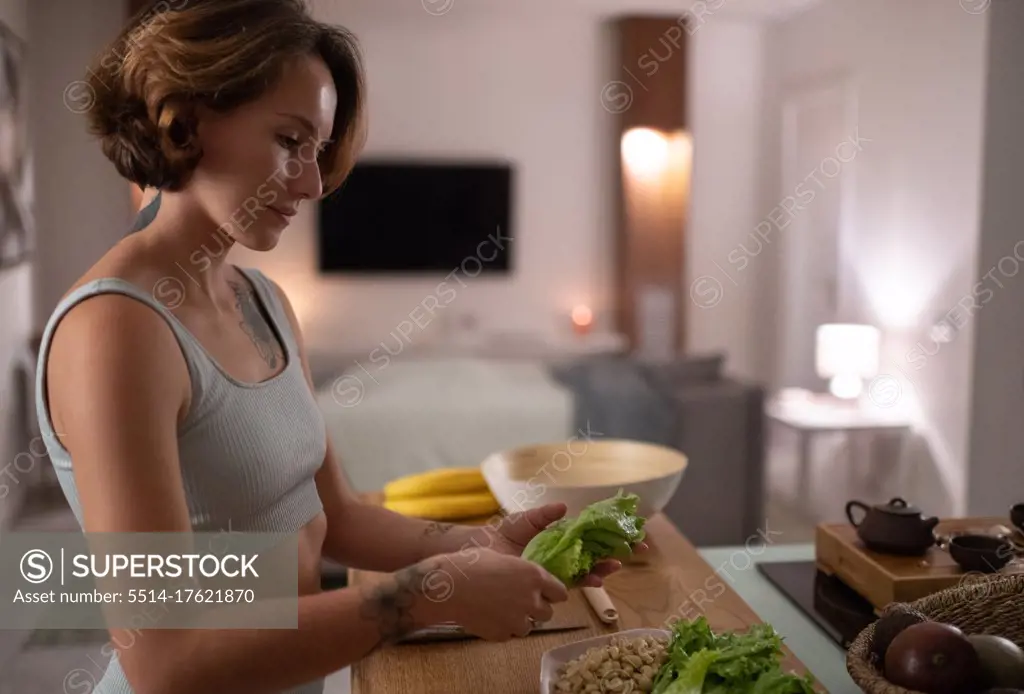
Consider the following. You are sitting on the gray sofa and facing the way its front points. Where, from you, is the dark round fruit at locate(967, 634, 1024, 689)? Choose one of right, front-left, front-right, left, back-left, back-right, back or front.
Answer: back

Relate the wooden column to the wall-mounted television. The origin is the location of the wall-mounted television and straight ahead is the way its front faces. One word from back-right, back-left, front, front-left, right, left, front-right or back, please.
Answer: left

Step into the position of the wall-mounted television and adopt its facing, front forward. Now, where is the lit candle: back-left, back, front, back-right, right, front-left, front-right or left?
left

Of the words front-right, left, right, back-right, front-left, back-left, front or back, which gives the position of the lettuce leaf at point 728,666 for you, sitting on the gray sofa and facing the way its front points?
back

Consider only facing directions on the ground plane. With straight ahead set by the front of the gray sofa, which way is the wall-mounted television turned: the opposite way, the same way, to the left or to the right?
the opposite way

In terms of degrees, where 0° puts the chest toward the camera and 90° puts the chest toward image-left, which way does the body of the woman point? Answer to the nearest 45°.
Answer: approximately 315°

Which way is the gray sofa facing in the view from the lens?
facing away from the viewer

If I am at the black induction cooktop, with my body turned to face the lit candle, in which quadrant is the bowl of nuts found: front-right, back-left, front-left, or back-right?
back-left

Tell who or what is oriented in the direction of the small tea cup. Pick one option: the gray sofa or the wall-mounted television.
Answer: the wall-mounted television

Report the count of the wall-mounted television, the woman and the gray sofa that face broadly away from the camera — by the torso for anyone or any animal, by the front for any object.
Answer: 1

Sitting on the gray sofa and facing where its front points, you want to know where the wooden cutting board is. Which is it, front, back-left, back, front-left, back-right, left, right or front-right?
back

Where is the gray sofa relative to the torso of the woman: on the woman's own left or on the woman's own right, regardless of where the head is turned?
on the woman's own left

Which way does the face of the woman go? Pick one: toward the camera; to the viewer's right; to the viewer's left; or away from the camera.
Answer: to the viewer's right

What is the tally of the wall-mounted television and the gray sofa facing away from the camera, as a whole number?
1
